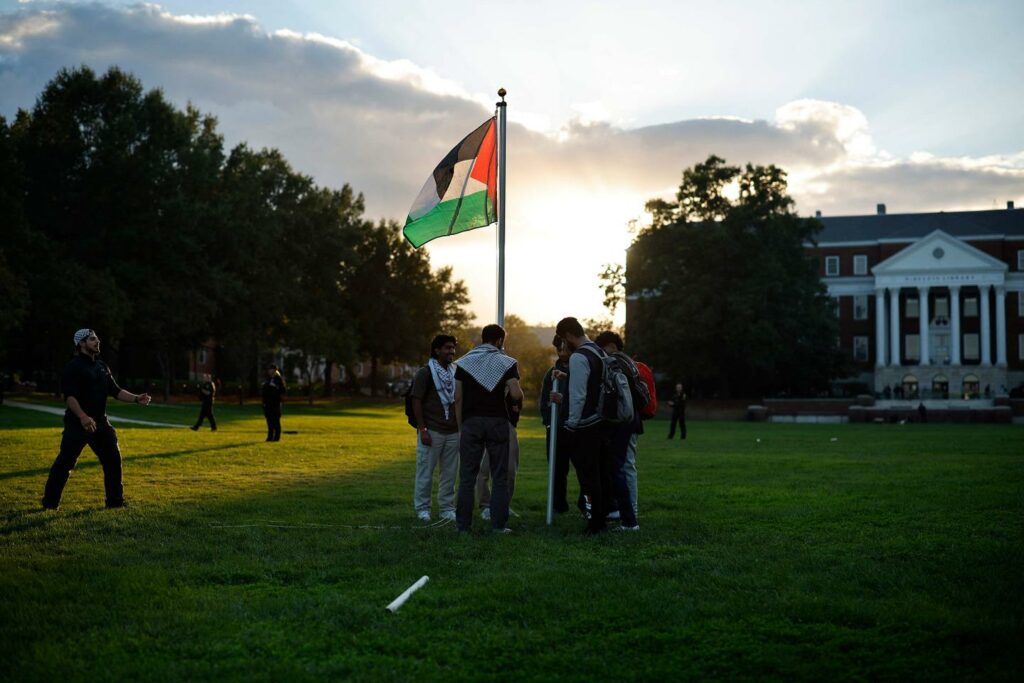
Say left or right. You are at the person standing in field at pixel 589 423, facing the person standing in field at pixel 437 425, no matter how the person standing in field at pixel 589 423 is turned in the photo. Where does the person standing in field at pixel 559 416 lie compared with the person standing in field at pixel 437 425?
right
